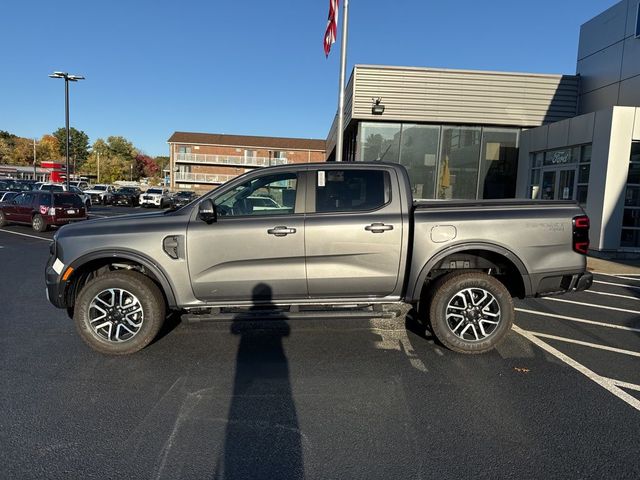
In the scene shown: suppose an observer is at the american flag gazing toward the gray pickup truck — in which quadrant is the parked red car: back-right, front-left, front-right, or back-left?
back-right

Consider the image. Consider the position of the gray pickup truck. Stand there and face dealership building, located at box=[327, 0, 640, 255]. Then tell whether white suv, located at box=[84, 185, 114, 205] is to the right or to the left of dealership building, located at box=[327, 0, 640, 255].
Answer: left

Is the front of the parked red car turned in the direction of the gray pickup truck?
no

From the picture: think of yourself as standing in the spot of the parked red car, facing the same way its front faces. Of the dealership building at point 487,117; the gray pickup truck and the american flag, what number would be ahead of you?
0

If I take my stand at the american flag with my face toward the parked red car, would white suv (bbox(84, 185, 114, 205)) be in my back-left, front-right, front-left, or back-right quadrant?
front-right

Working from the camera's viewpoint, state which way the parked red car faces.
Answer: facing away from the viewer and to the left of the viewer

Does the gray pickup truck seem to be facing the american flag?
no

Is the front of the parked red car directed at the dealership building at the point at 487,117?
no

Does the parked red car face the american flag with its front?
no

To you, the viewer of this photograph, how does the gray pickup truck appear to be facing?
facing to the left of the viewer

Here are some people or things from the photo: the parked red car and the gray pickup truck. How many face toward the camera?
0
